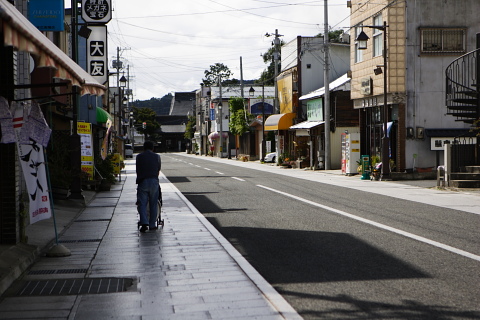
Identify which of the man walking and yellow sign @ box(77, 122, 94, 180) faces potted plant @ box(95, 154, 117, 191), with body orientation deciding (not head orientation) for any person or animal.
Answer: the man walking

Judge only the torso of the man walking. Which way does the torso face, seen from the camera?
away from the camera

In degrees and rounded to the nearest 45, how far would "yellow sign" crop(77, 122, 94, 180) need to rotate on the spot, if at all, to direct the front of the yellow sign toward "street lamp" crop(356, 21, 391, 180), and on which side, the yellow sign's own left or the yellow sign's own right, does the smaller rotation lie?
approximately 90° to the yellow sign's own left

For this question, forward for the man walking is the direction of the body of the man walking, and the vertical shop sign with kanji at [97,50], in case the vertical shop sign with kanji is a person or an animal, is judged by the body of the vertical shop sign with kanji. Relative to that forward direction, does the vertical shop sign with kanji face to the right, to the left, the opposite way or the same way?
the opposite way

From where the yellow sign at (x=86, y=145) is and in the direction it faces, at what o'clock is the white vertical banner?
The white vertical banner is roughly at 12 o'clock from the yellow sign.

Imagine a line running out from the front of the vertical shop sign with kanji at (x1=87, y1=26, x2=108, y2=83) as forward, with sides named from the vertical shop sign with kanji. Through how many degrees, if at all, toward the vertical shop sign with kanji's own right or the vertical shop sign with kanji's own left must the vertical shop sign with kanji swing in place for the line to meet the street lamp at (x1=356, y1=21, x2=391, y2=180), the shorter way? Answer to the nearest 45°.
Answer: approximately 90° to the vertical shop sign with kanji's own left

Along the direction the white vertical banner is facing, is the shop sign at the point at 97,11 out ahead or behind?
behind
